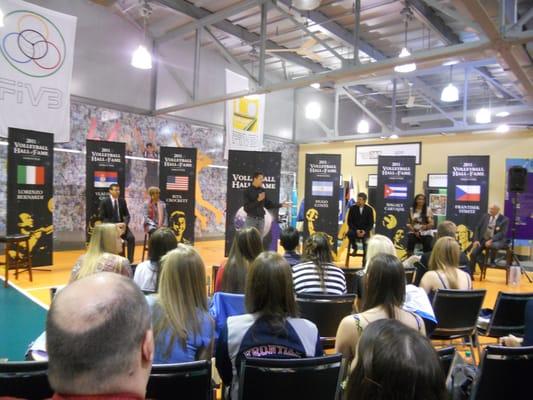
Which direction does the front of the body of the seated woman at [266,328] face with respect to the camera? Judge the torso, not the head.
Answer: away from the camera

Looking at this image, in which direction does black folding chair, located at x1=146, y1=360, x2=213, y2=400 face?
away from the camera

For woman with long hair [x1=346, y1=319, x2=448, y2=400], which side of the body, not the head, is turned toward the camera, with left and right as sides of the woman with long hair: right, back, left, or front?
back

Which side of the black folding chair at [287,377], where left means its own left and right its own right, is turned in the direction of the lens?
back

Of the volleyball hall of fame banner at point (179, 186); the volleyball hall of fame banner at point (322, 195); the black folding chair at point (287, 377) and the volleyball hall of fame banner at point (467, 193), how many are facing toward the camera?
3

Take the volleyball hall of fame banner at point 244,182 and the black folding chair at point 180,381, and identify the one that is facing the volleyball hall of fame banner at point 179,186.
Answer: the black folding chair

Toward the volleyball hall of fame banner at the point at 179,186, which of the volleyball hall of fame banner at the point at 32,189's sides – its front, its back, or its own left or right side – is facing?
left

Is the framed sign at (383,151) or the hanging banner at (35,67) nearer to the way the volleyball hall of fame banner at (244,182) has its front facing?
the hanging banner

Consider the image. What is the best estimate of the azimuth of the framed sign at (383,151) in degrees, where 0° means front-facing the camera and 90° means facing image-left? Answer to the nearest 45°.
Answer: approximately 0°

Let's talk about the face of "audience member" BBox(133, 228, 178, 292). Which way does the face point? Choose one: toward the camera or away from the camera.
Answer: away from the camera
